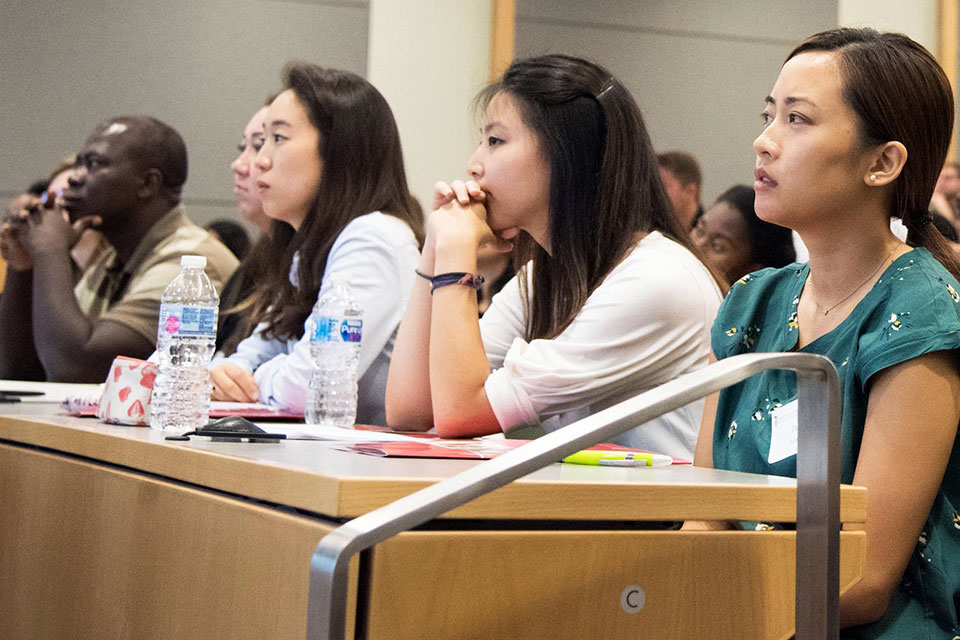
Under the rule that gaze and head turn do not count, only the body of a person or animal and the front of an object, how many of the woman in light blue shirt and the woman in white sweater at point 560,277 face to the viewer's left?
2

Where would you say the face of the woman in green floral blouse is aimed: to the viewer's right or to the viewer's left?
to the viewer's left

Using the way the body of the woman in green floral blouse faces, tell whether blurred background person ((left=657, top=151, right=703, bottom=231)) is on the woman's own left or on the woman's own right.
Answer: on the woman's own right

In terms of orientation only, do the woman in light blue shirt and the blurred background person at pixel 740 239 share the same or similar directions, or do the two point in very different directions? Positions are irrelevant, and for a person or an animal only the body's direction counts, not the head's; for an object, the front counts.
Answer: same or similar directions

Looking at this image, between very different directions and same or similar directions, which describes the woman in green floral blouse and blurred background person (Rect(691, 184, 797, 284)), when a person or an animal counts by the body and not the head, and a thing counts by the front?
same or similar directions

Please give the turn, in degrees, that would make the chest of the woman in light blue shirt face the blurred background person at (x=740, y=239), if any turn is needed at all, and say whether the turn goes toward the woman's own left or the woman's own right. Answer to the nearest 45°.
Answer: approximately 135° to the woman's own right

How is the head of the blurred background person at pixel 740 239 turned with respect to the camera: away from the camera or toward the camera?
toward the camera

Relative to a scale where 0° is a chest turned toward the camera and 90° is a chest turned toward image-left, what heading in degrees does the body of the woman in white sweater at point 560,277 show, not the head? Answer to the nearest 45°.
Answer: approximately 90°

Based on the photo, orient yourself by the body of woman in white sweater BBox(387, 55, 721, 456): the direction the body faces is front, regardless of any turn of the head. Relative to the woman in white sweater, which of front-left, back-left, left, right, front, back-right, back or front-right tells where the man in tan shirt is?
front-right

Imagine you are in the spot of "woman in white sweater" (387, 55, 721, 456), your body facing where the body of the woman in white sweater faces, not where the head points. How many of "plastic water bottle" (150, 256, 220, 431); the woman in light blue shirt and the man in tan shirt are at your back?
0

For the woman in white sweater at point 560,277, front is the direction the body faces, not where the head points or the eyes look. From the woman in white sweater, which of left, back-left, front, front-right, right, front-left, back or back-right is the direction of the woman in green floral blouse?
back-left

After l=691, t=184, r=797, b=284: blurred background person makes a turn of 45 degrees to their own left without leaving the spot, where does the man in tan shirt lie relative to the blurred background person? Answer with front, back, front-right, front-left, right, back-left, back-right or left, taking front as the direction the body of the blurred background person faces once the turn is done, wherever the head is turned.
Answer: right

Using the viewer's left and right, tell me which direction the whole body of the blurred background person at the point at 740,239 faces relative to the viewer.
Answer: facing the viewer and to the left of the viewer

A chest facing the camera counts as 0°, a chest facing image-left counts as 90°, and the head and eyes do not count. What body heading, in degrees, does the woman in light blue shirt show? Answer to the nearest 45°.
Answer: approximately 90°

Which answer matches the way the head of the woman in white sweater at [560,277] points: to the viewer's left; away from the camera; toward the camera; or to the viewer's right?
to the viewer's left
